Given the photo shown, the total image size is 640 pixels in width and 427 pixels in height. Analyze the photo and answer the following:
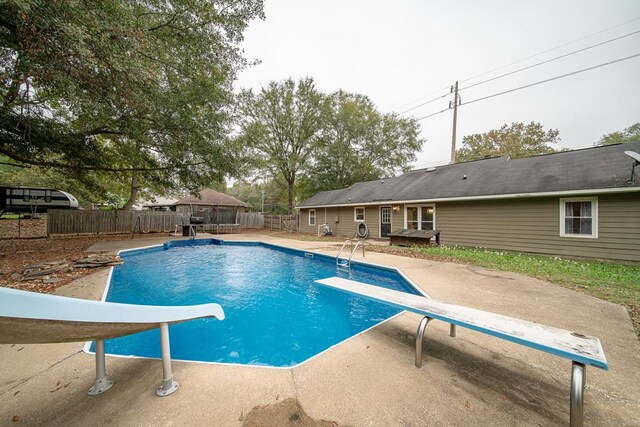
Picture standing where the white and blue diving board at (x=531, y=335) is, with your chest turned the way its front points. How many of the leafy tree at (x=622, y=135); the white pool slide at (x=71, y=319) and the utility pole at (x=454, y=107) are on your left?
1

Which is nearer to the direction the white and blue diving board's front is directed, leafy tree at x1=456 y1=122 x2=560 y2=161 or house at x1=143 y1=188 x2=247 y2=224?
the house

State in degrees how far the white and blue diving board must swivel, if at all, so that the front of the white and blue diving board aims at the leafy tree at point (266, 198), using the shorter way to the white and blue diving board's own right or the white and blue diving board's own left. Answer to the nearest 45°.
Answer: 0° — it already faces it

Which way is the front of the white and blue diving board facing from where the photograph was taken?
facing away from the viewer and to the left of the viewer

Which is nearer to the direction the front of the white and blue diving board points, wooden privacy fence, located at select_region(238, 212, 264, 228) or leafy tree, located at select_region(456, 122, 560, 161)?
the wooden privacy fence

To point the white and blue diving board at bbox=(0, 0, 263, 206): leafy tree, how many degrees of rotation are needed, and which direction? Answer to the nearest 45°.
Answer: approximately 45° to its left

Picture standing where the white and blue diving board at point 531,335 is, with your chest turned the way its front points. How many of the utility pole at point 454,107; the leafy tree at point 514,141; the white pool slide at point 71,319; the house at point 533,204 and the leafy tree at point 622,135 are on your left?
1

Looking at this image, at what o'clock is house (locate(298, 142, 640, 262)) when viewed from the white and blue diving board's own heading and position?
The house is roughly at 2 o'clock from the white and blue diving board.

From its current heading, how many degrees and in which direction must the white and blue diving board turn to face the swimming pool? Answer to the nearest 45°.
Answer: approximately 45° to its left

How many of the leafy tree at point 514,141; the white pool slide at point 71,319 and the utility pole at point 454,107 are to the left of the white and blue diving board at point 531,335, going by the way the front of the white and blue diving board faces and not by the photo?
1

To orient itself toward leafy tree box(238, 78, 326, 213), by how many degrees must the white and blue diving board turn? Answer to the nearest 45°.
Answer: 0° — it already faces it

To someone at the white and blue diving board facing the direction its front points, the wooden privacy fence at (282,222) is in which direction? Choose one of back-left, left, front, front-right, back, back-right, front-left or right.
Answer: front

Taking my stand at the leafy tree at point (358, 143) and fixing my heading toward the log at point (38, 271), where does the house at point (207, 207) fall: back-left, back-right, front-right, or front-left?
front-right

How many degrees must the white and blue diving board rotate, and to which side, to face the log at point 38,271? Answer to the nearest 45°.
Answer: approximately 45° to its left

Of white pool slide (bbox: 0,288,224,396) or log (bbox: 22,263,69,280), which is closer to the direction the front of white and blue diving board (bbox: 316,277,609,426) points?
the log

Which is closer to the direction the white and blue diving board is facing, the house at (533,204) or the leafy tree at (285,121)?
the leafy tree

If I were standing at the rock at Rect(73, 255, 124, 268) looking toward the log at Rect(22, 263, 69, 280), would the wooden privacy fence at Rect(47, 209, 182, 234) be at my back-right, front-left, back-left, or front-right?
back-right
